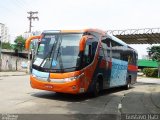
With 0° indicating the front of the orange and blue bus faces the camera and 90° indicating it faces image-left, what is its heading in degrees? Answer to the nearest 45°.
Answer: approximately 45°
